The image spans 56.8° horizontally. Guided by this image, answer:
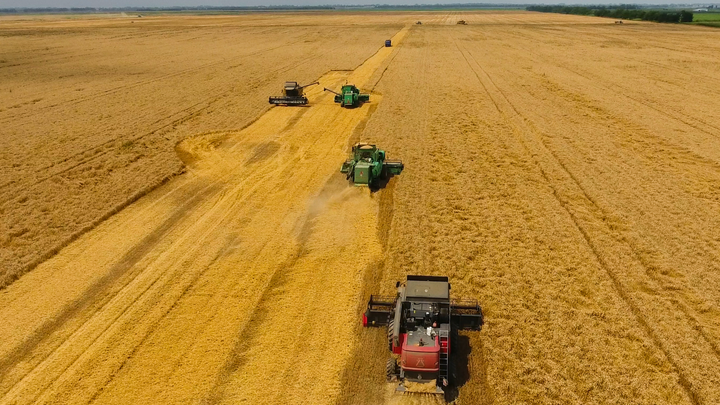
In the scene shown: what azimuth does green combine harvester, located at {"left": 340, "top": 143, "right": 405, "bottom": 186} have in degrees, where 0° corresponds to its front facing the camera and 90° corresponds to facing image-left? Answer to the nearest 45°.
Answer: approximately 180°

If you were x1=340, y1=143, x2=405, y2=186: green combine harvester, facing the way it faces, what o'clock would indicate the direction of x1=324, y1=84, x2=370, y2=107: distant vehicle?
The distant vehicle is roughly at 12 o'clock from the green combine harvester.

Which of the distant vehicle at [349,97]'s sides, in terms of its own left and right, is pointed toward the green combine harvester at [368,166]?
back

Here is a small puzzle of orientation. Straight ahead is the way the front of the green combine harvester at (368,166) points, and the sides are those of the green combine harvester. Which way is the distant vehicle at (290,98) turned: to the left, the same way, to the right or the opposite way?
the opposite way

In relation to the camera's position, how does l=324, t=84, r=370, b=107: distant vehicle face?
facing away from the viewer

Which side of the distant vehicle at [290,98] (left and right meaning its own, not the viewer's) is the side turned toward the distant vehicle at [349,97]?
left

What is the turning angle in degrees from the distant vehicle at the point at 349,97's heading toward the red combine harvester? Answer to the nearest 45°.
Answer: approximately 180°

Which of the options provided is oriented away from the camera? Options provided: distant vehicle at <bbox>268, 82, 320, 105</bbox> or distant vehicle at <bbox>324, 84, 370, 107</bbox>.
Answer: distant vehicle at <bbox>324, 84, 370, 107</bbox>

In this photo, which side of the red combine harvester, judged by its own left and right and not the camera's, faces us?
back
